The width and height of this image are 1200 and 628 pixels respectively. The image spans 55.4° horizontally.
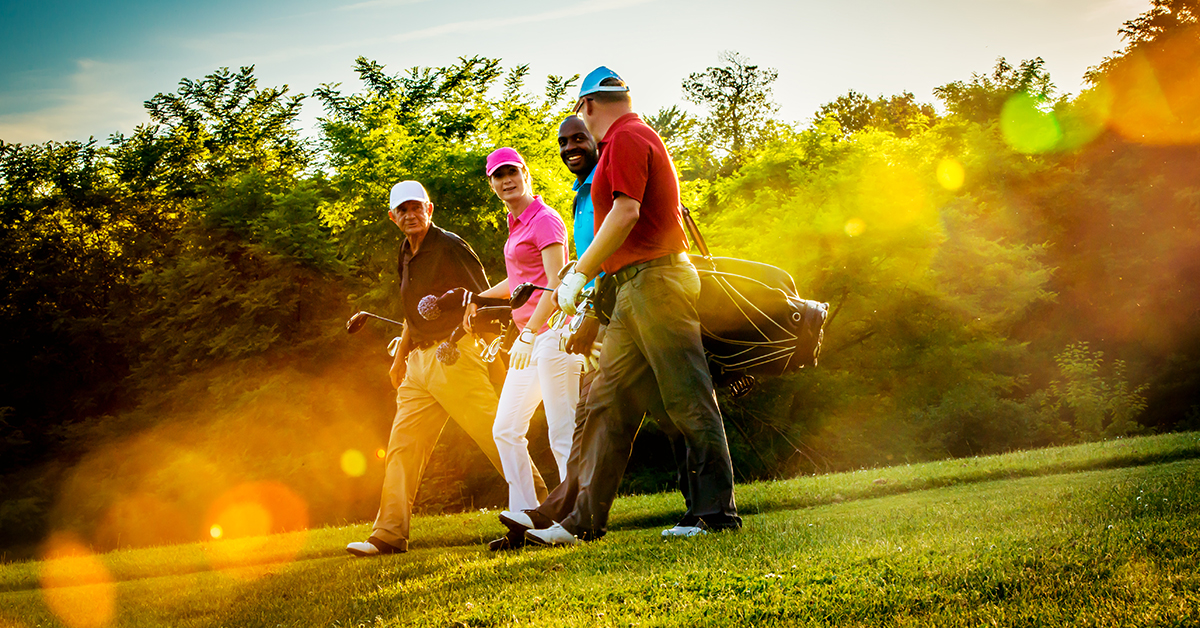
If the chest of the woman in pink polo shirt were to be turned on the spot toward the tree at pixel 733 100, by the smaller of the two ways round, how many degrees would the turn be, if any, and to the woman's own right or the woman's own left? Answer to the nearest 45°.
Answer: approximately 135° to the woman's own right

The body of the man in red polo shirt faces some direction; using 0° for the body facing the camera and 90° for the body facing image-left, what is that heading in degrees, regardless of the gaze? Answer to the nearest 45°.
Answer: approximately 90°

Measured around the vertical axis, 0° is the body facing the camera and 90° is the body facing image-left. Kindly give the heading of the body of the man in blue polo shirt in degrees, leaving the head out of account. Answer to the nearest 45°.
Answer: approximately 45°

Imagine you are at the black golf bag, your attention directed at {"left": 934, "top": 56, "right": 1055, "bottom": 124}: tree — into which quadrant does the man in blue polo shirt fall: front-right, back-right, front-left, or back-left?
back-left

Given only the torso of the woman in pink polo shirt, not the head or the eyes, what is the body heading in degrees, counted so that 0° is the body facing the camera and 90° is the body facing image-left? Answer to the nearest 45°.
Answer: approximately 45°

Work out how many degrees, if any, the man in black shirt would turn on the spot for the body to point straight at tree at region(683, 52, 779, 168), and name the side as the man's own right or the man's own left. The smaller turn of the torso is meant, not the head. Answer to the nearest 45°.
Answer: approximately 135° to the man's own right
